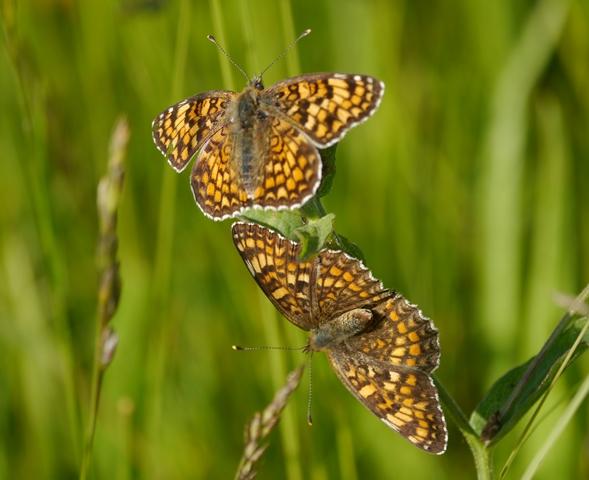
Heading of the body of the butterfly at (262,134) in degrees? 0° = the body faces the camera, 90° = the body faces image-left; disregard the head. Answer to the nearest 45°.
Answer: approximately 180°

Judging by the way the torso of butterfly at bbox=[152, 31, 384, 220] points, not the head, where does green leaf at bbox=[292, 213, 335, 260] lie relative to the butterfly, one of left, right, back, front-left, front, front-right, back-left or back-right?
back

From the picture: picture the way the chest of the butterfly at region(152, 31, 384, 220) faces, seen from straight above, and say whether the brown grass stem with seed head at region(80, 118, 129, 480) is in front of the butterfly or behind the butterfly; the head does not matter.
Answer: in front
